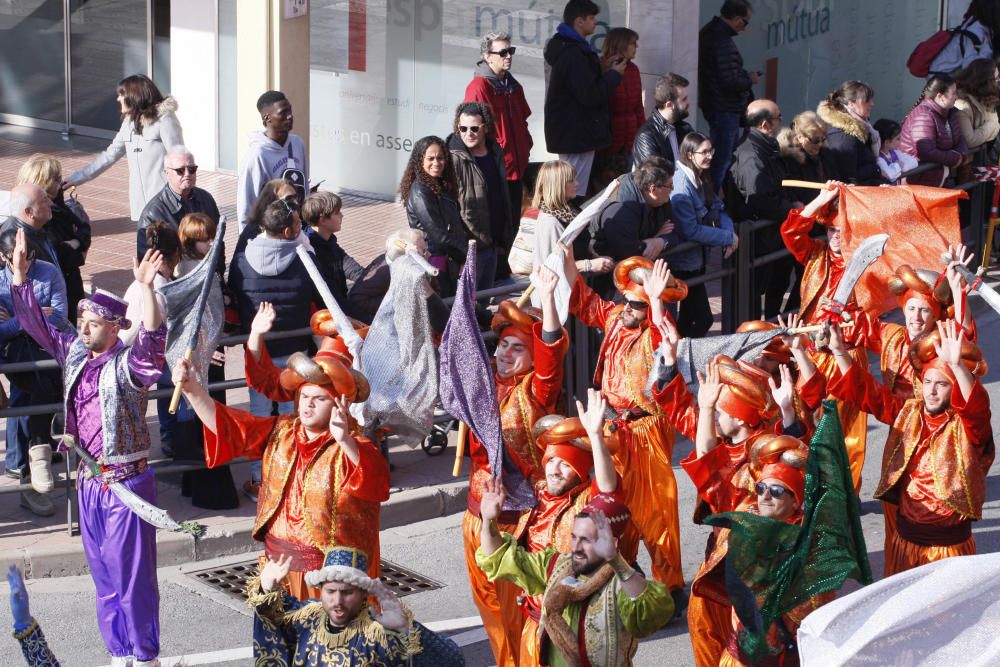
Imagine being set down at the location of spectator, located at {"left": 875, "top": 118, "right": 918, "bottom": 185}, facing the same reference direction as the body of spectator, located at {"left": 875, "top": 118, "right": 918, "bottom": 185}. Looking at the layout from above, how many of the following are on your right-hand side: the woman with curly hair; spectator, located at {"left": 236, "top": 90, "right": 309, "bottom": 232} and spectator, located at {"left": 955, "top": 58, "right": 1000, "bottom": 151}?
2

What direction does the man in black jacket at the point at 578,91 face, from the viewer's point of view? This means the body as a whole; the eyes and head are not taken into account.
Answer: to the viewer's right

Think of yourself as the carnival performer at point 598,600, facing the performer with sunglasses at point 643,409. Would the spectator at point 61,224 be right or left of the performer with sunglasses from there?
left

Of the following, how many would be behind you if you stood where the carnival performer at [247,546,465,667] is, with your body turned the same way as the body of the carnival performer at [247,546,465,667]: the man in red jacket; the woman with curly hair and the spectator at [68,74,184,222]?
3

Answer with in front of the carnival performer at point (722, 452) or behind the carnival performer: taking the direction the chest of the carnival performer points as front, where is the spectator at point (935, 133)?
behind

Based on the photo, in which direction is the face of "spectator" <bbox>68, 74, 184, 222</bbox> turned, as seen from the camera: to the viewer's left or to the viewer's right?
to the viewer's left

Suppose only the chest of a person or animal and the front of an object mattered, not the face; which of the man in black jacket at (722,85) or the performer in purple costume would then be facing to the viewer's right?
the man in black jacket

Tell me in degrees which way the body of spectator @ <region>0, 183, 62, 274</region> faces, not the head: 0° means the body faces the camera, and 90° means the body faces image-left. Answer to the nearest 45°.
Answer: approximately 270°

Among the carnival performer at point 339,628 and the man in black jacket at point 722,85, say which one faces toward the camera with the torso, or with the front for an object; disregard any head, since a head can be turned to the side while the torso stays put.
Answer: the carnival performer
